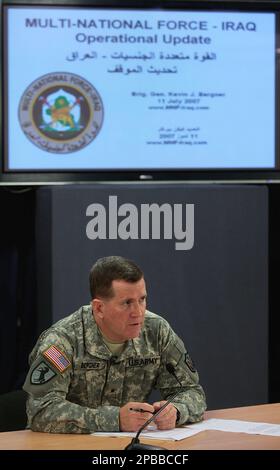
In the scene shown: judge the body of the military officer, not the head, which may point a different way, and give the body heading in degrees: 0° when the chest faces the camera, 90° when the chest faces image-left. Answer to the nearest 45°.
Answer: approximately 315°

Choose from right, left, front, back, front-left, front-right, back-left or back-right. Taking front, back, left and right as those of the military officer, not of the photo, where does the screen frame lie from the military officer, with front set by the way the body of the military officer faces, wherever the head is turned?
back-left
